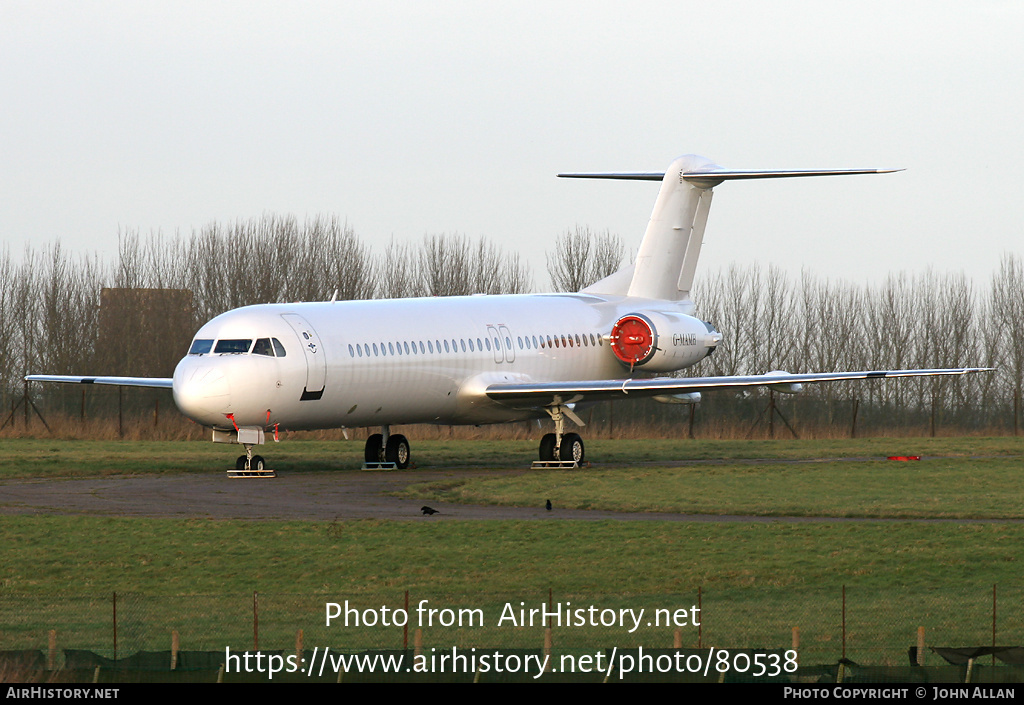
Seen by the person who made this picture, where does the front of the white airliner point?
facing the viewer and to the left of the viewer

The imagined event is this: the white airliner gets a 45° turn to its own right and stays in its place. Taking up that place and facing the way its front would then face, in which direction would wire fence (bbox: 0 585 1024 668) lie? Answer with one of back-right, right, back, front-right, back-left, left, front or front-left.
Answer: left
